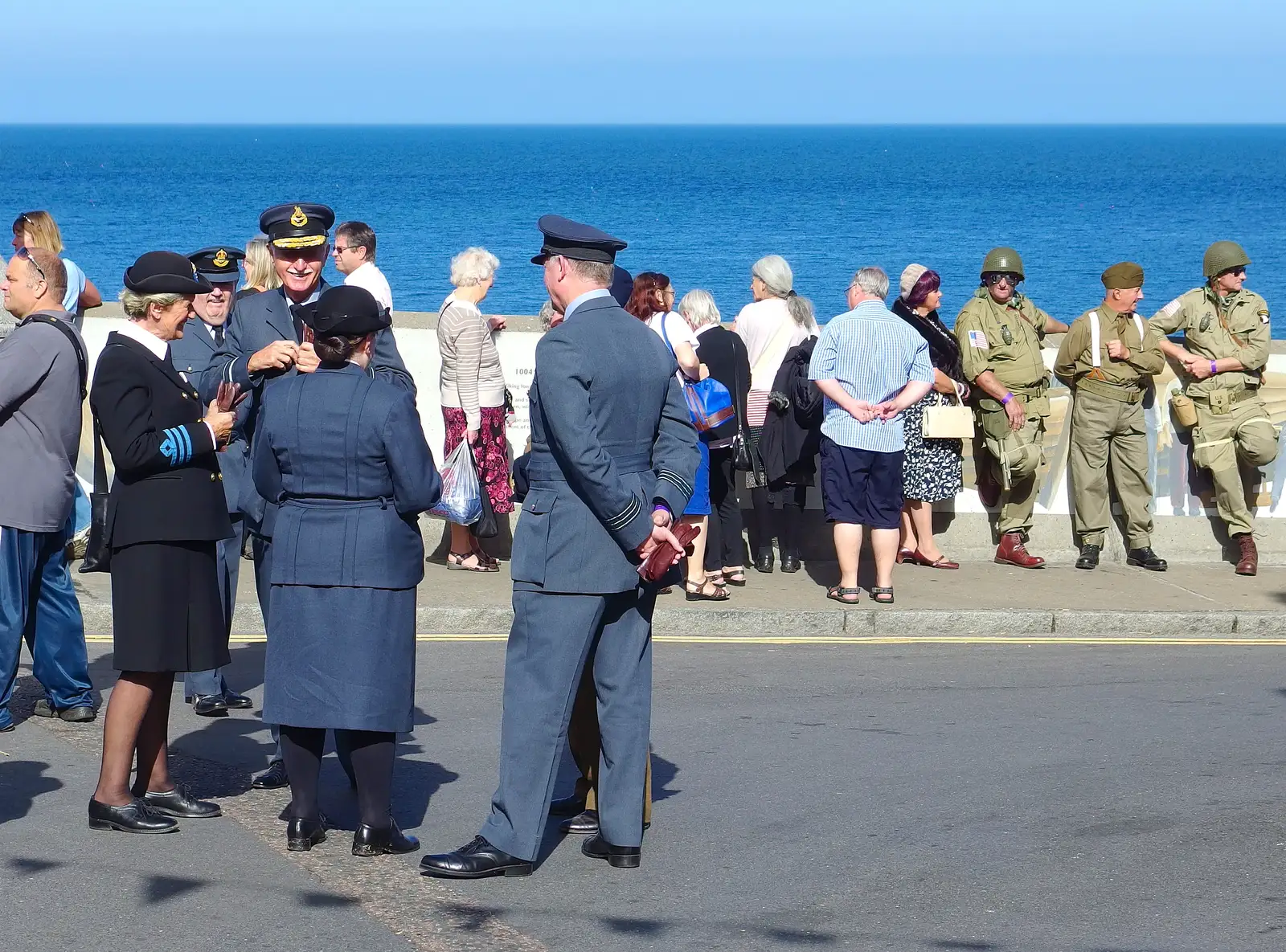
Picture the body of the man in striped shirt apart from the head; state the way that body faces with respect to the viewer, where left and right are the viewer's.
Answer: facing away from the viewer

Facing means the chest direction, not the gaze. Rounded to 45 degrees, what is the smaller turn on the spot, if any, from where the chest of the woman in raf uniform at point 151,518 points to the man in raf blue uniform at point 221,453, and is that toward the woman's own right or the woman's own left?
approximately 90° to the woman's own left

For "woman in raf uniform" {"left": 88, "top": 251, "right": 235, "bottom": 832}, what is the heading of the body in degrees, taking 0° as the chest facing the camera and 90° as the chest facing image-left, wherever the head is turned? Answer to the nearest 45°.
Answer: approximately 270°

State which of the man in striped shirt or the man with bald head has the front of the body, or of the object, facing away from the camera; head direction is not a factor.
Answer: the man in striped shirt

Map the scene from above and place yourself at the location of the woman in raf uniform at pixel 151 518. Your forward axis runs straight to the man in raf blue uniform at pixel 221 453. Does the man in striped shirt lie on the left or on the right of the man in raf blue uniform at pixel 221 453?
right

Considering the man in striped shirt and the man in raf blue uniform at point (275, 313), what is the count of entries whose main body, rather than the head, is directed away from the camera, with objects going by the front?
1

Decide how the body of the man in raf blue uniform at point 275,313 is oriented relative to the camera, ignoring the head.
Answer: toward the camera

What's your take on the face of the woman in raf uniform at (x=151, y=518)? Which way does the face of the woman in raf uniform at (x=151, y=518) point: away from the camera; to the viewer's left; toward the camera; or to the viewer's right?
to the viewer's right

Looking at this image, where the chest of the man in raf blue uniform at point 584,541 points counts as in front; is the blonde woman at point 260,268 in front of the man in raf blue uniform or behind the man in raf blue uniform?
in front

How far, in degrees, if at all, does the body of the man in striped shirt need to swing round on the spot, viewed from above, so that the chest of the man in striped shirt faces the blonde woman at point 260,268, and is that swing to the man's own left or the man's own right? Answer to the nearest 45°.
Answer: approximately 90° to the man's own left

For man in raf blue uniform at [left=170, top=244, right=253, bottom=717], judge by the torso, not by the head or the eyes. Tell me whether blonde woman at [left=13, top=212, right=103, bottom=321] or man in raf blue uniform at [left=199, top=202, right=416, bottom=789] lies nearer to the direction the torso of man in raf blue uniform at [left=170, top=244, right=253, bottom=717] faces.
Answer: the man in raf blue uniform
